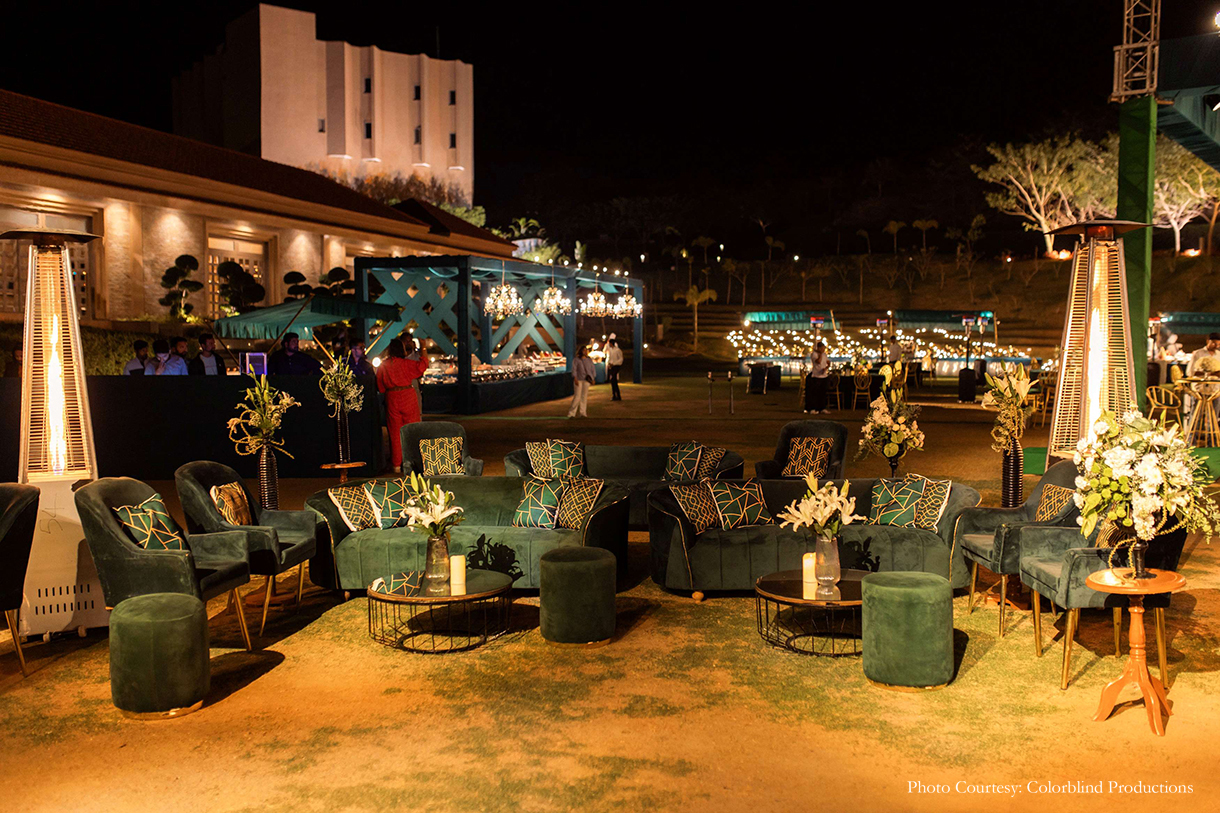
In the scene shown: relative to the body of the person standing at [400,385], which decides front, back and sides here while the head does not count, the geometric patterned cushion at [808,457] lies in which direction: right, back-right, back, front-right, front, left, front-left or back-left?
back-right

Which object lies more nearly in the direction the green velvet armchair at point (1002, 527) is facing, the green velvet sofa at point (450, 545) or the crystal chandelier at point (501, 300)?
the green velvet sofa

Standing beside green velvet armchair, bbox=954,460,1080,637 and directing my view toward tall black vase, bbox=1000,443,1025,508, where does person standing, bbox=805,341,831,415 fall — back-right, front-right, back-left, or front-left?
front-left

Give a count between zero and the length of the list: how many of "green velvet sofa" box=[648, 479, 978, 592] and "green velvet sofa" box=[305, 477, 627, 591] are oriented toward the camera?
2

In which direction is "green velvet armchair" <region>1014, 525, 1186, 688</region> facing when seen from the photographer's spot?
facing the viewer and to the left of the viewer

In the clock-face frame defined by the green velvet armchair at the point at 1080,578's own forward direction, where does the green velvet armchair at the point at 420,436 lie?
the green velvet armchair at the point at 420,436 is roughly at 2 o'clock from the green velvet armchair at the point at 1080,578.

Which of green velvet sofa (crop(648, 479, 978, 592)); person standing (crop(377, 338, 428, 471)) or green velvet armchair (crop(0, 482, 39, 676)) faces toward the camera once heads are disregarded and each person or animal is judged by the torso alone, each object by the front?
the green velvet sofa

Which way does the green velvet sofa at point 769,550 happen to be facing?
toward the camera

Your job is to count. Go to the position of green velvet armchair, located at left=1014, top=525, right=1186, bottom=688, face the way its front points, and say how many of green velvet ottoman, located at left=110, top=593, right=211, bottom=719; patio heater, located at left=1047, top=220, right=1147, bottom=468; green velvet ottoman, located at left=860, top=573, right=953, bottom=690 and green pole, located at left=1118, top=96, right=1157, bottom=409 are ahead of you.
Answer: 2

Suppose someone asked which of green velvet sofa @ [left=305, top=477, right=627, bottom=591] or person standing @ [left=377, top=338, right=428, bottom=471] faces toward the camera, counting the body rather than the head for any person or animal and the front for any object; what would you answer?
the green velvet sofa

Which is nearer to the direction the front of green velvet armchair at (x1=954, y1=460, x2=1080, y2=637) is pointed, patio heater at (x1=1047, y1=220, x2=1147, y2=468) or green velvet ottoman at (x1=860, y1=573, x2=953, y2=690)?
the green velvet ottoman

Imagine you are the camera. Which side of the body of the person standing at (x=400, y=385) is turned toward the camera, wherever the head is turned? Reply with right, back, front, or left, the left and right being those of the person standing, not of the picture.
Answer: back

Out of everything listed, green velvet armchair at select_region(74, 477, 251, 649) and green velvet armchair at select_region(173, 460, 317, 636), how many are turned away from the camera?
0

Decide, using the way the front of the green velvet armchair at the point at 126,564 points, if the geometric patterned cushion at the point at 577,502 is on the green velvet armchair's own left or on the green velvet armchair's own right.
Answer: on the green velvet armchair's own left

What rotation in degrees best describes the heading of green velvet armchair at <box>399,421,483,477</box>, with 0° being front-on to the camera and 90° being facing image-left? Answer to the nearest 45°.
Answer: approximately 315°

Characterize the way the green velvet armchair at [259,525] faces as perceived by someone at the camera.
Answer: facing the viewer and to the right of the viewer
